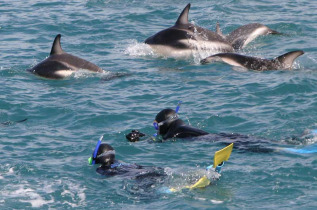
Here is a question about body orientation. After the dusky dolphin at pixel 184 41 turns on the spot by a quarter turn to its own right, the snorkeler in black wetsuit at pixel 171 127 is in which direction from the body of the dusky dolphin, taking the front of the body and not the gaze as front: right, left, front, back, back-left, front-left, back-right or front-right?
back

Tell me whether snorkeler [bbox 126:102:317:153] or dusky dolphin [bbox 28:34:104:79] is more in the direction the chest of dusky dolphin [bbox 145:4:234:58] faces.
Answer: the dusky dolphin

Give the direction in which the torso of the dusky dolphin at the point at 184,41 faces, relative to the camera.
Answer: to the viewer's left
